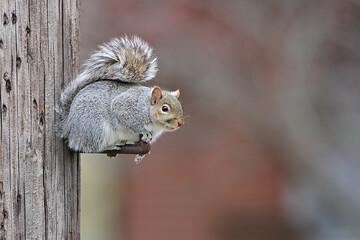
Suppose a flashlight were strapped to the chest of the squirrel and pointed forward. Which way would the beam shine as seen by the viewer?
to the viewer's right
